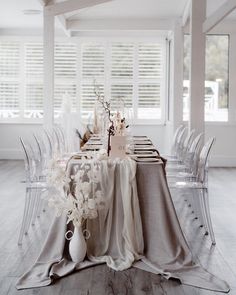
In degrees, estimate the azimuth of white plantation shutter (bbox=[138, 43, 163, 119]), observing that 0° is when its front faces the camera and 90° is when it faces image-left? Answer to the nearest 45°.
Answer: approximately 0°

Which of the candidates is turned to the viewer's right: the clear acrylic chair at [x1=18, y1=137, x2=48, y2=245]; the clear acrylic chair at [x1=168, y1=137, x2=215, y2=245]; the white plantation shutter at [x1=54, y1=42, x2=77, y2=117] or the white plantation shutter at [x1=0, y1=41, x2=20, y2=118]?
the clear acrylic chair at [x1=18, y1=137, x2=48, y2=245]

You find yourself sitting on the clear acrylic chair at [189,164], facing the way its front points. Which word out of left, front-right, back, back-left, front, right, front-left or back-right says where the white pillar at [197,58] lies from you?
right

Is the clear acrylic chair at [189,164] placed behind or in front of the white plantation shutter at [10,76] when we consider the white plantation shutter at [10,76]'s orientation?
in front

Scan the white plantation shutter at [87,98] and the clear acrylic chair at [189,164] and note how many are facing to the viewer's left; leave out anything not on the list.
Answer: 1

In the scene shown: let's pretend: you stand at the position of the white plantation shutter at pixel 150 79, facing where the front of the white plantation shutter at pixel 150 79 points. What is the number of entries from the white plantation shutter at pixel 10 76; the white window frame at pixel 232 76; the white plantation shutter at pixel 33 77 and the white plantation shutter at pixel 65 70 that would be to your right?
3

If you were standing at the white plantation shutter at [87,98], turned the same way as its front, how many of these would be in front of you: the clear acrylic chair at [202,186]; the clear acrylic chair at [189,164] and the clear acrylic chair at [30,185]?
3

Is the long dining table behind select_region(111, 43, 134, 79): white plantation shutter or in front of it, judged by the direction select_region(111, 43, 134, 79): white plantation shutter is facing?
in front

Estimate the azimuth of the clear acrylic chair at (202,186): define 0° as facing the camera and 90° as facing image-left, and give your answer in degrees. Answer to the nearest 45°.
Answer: approximately 90°

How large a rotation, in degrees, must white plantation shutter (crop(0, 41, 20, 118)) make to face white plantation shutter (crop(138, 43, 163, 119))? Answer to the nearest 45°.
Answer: approximately 90° to its left

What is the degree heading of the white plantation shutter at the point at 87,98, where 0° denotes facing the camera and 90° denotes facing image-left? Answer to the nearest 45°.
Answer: approximately 0°

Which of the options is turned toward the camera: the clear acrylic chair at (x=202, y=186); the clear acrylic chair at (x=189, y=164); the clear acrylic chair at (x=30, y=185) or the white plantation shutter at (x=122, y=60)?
the white plantation shutter
